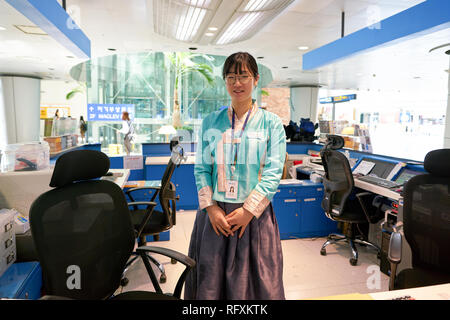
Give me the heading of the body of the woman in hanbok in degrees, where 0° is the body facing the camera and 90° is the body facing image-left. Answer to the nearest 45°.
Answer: approximately 0°

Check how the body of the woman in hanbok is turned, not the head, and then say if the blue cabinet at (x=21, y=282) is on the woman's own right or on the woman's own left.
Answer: on the woman's own right

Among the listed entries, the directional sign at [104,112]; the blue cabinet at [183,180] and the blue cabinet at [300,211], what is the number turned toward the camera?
3

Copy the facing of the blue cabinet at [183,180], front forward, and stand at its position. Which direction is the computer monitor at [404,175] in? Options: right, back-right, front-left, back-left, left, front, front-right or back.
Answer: front-left

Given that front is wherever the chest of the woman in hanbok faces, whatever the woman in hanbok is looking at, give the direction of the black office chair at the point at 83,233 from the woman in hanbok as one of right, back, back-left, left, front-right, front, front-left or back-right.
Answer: right

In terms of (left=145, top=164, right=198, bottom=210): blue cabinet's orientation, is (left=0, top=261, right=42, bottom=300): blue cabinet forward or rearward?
forward

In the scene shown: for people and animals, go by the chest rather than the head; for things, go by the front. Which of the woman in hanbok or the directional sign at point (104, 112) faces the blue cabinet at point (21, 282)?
the directional sign

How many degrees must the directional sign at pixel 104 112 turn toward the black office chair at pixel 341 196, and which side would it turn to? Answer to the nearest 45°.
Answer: approximately 45° to its left

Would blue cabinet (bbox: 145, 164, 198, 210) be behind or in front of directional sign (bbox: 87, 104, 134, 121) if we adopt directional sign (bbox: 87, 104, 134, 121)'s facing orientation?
in front

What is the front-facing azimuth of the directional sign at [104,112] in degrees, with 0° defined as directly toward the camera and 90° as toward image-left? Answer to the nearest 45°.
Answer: approximately 0°

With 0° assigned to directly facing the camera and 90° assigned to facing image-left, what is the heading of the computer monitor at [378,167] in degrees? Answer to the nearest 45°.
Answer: approximately 45°

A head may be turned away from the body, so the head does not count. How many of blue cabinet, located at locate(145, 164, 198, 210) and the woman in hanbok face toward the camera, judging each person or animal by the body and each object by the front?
2
